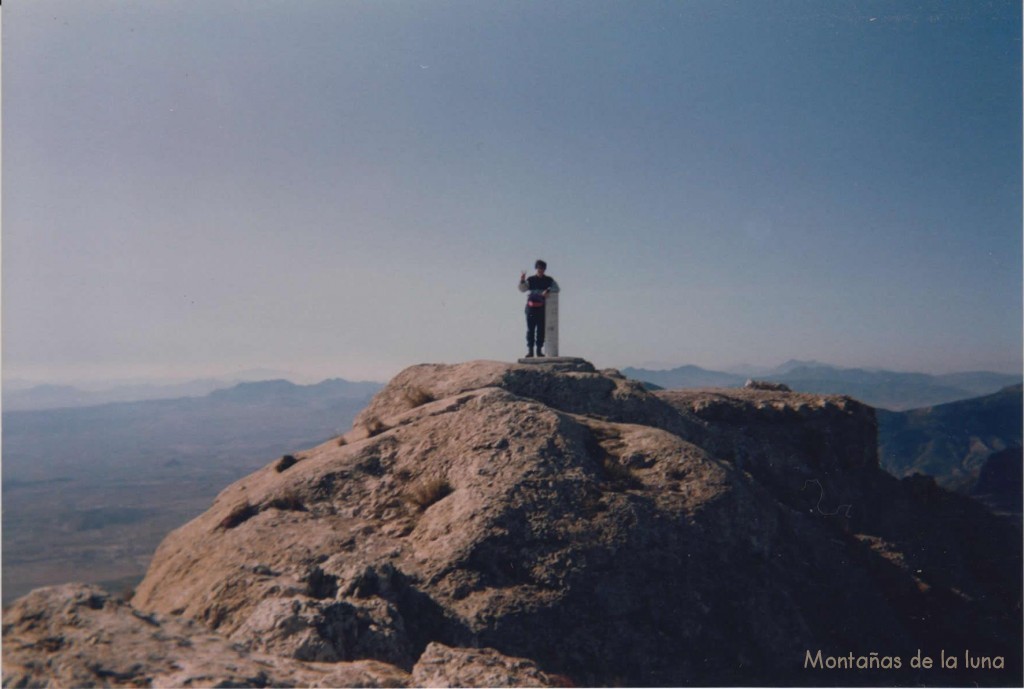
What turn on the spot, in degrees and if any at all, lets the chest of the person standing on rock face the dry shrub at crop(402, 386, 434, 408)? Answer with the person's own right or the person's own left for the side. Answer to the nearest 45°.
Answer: approximately 45° to the person's own right

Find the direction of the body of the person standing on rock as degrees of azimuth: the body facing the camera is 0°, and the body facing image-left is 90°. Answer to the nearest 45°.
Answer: approximately 0°

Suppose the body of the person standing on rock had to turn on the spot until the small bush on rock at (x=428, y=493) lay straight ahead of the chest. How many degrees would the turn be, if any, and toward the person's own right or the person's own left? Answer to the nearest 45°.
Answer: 0° — they already face it

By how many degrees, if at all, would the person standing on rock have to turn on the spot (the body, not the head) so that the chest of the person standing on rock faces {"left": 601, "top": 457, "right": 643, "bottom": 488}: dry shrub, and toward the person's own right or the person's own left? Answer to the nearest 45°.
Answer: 0° — they already face it
